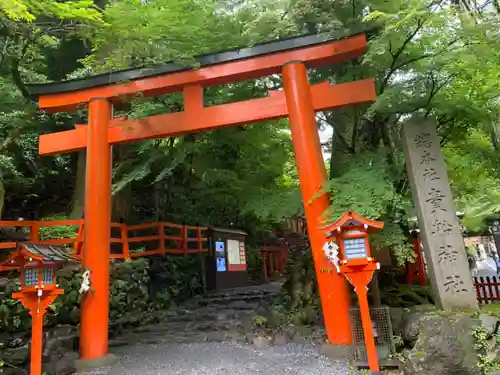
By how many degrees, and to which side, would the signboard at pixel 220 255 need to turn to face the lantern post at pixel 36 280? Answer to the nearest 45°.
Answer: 0° — it already faces it

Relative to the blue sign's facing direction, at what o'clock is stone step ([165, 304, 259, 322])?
The stone step is roughly at 12 o'clock from the blue sign.

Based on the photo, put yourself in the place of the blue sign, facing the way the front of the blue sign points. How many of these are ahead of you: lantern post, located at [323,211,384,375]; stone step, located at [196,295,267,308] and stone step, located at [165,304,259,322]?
3

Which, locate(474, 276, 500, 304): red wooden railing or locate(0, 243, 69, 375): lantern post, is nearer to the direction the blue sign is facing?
the lantern post

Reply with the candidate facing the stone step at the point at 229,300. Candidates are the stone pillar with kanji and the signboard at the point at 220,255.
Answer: the signboard

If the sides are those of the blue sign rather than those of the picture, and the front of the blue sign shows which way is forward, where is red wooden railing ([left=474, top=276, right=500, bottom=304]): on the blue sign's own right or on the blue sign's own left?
on the blue sign's own left

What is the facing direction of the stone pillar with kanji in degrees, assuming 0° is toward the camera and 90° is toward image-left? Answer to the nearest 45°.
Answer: approximately 0°

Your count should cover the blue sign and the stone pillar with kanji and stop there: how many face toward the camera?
2
